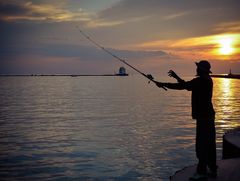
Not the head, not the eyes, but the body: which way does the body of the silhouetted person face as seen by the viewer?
to the viewer's left
